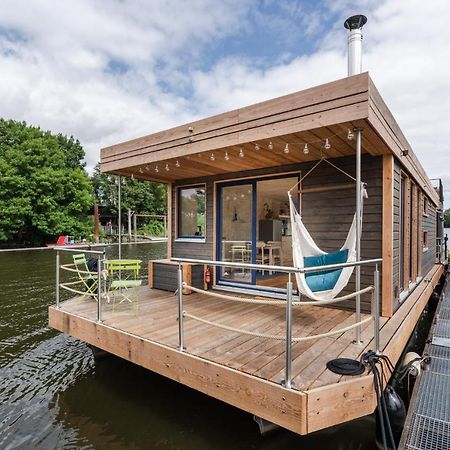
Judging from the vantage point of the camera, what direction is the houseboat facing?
facing the viewer and to the left of the viewer

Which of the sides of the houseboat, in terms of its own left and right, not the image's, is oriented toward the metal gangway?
left

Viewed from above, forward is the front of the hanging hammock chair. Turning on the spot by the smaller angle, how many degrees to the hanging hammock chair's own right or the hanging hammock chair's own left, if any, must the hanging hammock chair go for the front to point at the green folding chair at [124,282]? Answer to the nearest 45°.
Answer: approximately 90° to the hanging hammock chair's own right

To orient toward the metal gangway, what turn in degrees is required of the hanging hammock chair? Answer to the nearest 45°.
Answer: approximately 45° to its left

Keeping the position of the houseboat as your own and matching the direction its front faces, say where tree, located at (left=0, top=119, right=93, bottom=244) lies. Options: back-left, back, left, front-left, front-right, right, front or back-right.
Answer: right

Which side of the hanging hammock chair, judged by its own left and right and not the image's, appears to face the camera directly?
front
